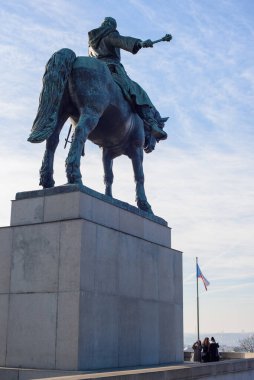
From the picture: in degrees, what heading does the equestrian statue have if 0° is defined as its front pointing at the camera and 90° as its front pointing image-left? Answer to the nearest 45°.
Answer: approximately 225°
